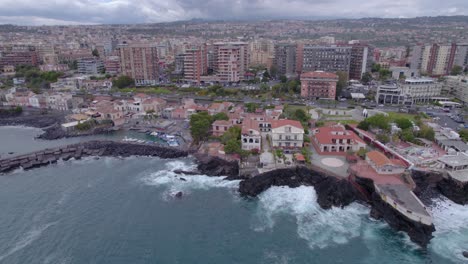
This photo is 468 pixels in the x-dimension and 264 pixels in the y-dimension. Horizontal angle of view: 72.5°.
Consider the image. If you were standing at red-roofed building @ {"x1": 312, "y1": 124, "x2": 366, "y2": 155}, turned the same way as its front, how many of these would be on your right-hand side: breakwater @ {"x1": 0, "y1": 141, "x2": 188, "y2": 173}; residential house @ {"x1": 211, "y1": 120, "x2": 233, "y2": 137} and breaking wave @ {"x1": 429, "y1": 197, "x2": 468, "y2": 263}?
2

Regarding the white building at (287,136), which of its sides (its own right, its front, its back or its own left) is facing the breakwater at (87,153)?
right

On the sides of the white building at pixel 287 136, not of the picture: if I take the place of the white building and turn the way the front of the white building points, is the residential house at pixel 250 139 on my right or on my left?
on my right

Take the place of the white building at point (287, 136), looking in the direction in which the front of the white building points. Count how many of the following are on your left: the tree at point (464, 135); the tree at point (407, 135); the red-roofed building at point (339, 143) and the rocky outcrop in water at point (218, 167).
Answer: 3

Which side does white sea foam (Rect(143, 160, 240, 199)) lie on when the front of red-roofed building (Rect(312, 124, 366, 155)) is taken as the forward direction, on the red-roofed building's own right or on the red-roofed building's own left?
on the red-roofed building's own right

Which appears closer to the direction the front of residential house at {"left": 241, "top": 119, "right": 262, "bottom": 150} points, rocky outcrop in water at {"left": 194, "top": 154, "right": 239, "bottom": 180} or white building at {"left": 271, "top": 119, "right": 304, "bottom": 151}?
the rocky outcrop in water

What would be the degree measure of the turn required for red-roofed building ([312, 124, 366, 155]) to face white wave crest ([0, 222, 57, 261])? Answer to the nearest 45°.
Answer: approximately 45° to its right
